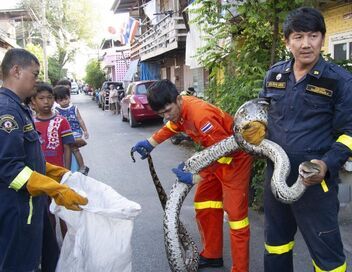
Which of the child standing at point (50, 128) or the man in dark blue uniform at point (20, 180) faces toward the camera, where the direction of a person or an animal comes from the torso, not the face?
the child standing

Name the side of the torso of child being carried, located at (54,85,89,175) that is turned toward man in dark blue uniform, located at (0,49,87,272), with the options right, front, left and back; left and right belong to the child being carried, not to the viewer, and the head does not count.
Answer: front

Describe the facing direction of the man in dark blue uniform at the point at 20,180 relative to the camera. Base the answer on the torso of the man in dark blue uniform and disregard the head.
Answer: to the viewer's right

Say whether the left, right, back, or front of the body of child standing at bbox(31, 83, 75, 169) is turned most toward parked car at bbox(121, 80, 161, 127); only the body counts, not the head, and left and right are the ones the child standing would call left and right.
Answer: back

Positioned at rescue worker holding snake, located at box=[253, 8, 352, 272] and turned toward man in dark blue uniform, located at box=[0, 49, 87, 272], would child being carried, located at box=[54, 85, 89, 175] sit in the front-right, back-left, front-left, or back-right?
front-right

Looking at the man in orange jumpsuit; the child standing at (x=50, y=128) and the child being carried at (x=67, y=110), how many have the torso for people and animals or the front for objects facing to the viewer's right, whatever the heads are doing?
0

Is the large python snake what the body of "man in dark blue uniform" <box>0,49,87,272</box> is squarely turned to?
yes

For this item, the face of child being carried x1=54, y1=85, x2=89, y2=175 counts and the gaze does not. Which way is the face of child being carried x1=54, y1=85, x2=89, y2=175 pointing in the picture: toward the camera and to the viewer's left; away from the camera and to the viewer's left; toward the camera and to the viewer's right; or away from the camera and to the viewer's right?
toward the camera and to the viewer's right

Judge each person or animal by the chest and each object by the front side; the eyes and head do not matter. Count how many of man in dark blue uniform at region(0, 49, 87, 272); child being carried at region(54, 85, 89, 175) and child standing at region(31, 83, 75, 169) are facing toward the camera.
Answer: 2

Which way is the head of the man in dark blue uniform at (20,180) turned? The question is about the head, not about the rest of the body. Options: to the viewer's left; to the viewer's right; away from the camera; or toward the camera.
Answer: to the viewer's right

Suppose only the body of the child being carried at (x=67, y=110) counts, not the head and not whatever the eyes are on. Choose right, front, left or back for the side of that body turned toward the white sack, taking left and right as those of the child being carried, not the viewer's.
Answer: front

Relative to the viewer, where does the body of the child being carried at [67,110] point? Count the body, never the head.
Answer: toward the camera

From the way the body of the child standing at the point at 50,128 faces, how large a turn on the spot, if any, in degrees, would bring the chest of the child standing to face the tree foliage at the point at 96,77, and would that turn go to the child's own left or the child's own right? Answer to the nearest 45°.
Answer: approximately 180°

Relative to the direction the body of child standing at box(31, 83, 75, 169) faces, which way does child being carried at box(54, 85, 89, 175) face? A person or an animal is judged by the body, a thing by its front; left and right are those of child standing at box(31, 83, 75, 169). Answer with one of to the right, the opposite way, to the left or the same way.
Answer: the same way

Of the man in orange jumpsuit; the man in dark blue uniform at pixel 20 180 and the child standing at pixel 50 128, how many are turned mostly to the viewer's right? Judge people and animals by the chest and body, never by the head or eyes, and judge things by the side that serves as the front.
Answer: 1
